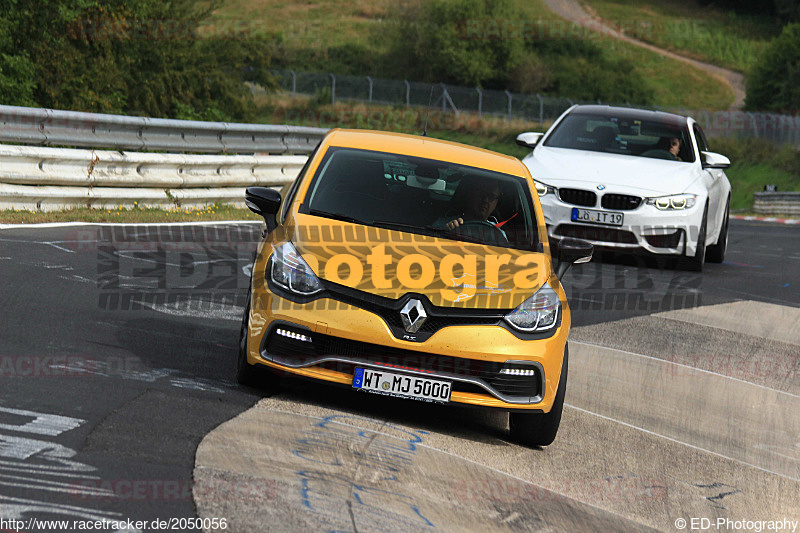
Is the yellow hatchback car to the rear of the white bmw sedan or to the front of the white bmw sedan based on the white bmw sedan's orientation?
to the front

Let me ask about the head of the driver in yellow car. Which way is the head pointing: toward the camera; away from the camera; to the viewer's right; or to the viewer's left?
toward the camera

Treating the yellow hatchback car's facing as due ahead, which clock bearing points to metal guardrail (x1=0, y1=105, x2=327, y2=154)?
The metal guardrail is roughly at 5 o'clock from the yellow hatchback car.

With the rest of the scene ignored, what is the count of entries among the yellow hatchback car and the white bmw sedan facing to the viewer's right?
0

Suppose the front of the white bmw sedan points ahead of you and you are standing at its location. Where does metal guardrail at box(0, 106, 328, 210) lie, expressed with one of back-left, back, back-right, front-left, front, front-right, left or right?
front-right

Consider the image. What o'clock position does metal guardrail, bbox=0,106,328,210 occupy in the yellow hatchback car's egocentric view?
The metal guardrail is roughly at 5 o'clock from the yellow hatchback car.

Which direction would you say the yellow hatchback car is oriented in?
toward the camera

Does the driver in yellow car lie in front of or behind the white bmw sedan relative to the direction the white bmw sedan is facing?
in front

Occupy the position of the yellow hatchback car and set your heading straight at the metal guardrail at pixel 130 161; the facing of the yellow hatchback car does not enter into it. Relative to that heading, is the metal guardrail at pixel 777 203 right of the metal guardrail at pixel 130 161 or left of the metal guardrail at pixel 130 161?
right

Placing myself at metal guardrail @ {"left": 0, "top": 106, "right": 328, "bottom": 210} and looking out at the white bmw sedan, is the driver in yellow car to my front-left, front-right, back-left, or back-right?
front-right

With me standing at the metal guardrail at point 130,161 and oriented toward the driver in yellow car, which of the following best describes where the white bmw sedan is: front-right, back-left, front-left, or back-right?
front-left

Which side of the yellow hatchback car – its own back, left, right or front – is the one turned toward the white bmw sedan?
back

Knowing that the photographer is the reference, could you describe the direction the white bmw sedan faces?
facing the viewer and to the left of the viewer
